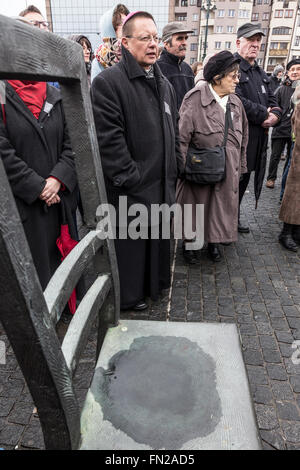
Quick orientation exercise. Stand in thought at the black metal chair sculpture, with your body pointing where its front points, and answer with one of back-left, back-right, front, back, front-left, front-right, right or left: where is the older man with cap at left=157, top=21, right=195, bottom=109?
left

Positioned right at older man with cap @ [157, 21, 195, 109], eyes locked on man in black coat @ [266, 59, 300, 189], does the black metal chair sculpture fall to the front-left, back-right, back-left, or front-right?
back-right

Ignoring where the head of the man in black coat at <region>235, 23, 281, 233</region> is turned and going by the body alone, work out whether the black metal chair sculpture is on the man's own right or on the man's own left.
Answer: on the man's own right

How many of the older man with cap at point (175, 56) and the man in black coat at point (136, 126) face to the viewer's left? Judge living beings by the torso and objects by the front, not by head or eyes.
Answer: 0

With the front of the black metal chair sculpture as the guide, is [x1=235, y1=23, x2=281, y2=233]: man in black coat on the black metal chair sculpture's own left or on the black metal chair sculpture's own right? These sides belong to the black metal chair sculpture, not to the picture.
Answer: on the black metal chair sculpture's own left

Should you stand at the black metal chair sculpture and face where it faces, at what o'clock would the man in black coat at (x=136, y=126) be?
The man in black coat is roughly at 9 o'clock from the black metal chair sculpture.

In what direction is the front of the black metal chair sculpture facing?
to the viewer's right
